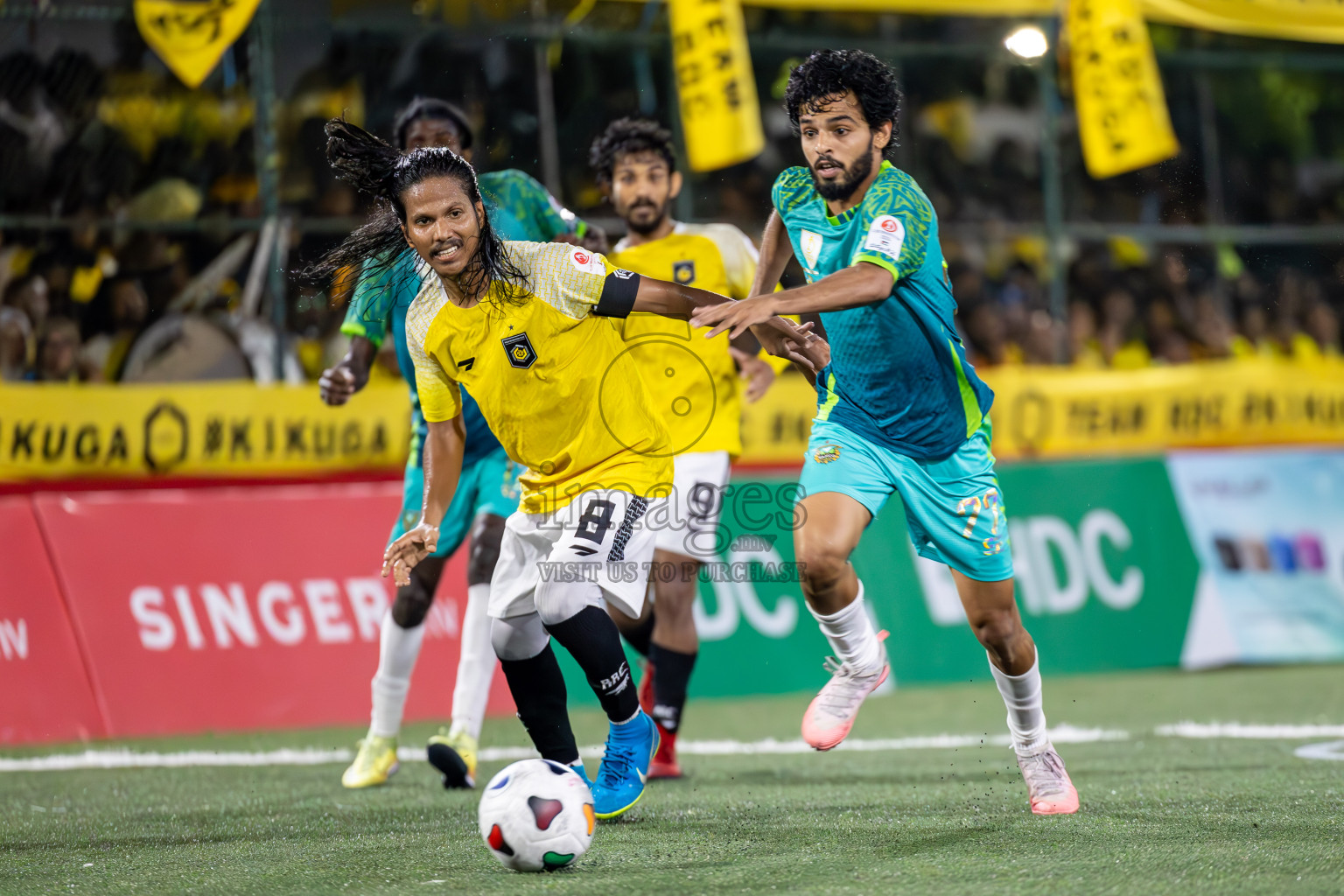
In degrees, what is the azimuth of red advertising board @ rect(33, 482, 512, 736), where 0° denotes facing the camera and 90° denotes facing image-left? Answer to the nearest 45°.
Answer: approximately 0°

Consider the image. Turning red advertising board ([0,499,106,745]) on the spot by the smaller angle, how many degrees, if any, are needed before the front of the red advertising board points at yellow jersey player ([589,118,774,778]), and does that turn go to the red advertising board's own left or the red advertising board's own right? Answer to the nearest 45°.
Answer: approximately 45° to the red advertising board's own left

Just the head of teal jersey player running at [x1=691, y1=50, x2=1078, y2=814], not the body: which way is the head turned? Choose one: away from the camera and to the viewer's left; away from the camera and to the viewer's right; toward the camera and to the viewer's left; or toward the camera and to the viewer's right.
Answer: toward the camera and to the viewer's left

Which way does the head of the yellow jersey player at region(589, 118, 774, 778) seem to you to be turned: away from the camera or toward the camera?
toward the camera

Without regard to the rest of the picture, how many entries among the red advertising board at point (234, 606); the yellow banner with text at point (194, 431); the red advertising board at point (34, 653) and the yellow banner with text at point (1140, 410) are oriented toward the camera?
4

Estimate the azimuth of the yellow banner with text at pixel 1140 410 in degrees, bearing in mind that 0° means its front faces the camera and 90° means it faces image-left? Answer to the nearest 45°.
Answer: approximately 0°

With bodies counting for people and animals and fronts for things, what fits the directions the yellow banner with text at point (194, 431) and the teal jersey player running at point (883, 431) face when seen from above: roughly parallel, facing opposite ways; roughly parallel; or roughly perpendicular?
roughly perpendicular

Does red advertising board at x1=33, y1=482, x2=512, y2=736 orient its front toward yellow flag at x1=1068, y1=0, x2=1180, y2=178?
no

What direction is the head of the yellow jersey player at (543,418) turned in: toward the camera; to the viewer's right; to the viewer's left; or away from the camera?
toward the camera

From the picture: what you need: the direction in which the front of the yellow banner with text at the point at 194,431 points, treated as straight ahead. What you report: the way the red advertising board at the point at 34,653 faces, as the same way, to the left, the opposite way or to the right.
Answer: the same way

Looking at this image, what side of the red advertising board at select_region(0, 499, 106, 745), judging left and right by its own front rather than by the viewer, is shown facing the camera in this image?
front

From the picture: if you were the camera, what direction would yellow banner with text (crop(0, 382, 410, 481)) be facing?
facing the viewer

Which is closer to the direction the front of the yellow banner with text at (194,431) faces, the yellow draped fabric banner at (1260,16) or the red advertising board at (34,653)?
the red advertising board

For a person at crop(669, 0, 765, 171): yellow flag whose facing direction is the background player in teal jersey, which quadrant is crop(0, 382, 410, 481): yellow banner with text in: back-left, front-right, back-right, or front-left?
front-right

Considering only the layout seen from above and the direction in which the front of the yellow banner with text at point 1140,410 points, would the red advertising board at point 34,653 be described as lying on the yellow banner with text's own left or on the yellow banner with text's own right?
on the yellow banner with text's own right

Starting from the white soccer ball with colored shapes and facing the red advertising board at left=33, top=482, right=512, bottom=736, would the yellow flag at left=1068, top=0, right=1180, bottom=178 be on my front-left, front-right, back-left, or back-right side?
front-right
